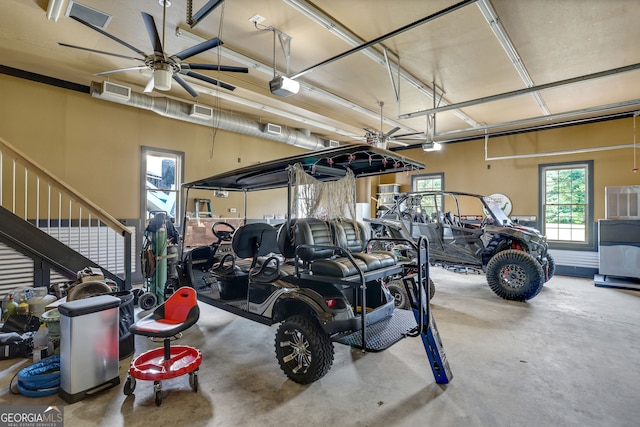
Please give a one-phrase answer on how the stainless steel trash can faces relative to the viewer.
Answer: facing the viewer and to the right of the viewer

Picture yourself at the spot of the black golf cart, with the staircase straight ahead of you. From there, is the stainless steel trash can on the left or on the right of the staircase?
left

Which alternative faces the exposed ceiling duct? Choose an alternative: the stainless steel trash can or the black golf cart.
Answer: the black golf cart

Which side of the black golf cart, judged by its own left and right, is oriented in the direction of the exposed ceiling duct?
front

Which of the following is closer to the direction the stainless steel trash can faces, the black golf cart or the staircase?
the black golf cart

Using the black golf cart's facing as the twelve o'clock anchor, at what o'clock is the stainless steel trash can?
The stainless steel trash can is roughly at 10 o'clock from the black golf cart.

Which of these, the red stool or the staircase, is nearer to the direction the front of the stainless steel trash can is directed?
the red stool

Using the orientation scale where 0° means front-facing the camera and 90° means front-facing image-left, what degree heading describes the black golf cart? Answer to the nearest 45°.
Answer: approximately 135°

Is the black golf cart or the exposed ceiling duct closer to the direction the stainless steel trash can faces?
the black golf cart
